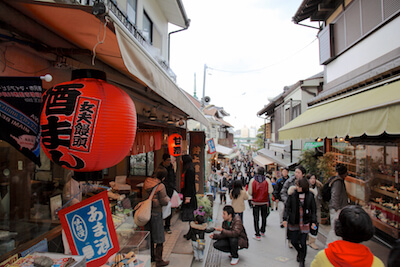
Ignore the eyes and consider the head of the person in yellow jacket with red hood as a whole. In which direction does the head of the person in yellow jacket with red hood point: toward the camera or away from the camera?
away from the camera

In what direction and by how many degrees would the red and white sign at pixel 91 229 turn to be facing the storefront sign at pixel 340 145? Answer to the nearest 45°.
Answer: approximately 90° to its left

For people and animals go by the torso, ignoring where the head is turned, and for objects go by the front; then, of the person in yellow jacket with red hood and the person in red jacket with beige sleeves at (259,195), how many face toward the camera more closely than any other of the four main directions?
0

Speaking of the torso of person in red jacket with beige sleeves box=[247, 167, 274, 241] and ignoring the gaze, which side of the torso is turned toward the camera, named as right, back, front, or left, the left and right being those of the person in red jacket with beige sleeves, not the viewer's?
back

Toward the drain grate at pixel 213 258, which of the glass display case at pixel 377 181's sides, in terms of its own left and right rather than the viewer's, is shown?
front

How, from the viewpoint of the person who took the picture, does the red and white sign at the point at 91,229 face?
facing the viewer

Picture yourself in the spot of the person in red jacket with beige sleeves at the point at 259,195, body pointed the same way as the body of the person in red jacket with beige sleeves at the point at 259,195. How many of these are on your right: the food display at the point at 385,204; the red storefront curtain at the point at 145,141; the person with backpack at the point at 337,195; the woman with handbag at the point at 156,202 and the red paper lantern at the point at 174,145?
2

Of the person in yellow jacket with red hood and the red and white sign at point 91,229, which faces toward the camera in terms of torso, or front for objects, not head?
the red and white sign

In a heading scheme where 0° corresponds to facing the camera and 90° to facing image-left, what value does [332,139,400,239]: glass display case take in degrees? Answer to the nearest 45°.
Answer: approximately 45°

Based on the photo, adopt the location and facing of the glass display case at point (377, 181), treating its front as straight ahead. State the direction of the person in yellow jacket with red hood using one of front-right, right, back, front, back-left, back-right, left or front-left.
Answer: front-left

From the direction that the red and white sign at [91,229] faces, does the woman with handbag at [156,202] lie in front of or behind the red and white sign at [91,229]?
behind

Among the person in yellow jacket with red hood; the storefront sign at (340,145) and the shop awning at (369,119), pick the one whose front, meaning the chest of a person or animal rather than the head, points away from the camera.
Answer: the person in yellow jacket with red hood

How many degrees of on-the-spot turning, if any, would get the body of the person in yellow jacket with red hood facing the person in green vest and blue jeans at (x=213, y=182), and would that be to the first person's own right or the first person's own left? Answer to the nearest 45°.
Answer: approximately 45° to the first person's own left

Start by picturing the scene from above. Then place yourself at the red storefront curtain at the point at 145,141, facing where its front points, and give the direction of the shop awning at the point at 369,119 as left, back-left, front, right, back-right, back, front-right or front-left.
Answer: front

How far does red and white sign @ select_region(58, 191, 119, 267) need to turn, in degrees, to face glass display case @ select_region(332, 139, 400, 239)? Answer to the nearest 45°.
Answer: approximately 90° to its left

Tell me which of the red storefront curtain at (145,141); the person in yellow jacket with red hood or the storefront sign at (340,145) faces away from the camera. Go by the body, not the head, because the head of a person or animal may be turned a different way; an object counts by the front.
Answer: the person in yellow jacket with red hood
